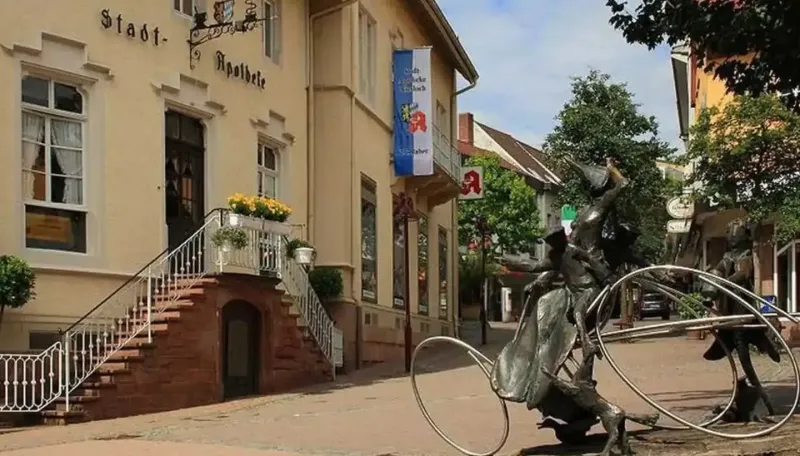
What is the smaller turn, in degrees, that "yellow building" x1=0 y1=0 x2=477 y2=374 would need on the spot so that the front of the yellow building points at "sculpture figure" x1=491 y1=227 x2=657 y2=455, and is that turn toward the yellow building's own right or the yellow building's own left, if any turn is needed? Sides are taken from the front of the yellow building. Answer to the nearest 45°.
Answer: approximately 45° to the yellow building's own right

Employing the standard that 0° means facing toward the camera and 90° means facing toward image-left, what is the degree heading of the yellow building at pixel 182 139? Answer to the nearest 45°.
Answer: approximately 315°

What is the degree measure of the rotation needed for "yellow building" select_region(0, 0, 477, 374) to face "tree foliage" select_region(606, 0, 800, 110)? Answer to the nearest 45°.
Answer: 0° — it already faces it

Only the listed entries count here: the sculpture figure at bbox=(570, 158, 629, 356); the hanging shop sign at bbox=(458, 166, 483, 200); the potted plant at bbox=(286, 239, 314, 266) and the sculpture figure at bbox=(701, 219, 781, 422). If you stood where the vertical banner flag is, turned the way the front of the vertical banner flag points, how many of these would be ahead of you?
3

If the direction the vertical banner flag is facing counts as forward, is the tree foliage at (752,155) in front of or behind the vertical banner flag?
in front

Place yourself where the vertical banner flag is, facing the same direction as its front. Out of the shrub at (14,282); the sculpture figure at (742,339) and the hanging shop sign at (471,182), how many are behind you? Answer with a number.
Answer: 1

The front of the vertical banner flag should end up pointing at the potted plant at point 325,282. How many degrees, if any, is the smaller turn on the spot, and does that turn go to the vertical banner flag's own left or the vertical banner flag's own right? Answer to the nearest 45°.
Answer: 0° — it already faces it

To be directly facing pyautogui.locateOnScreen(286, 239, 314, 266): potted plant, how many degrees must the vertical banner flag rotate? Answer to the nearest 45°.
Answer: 0° — it already faces it

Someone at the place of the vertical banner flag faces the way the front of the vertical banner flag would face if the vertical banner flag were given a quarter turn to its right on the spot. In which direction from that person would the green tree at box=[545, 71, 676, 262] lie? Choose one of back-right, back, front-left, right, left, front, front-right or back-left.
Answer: back-right

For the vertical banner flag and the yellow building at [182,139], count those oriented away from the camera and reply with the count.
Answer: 0

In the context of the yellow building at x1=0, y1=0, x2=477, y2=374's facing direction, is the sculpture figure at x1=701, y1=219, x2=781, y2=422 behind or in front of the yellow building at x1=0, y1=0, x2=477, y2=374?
in front
